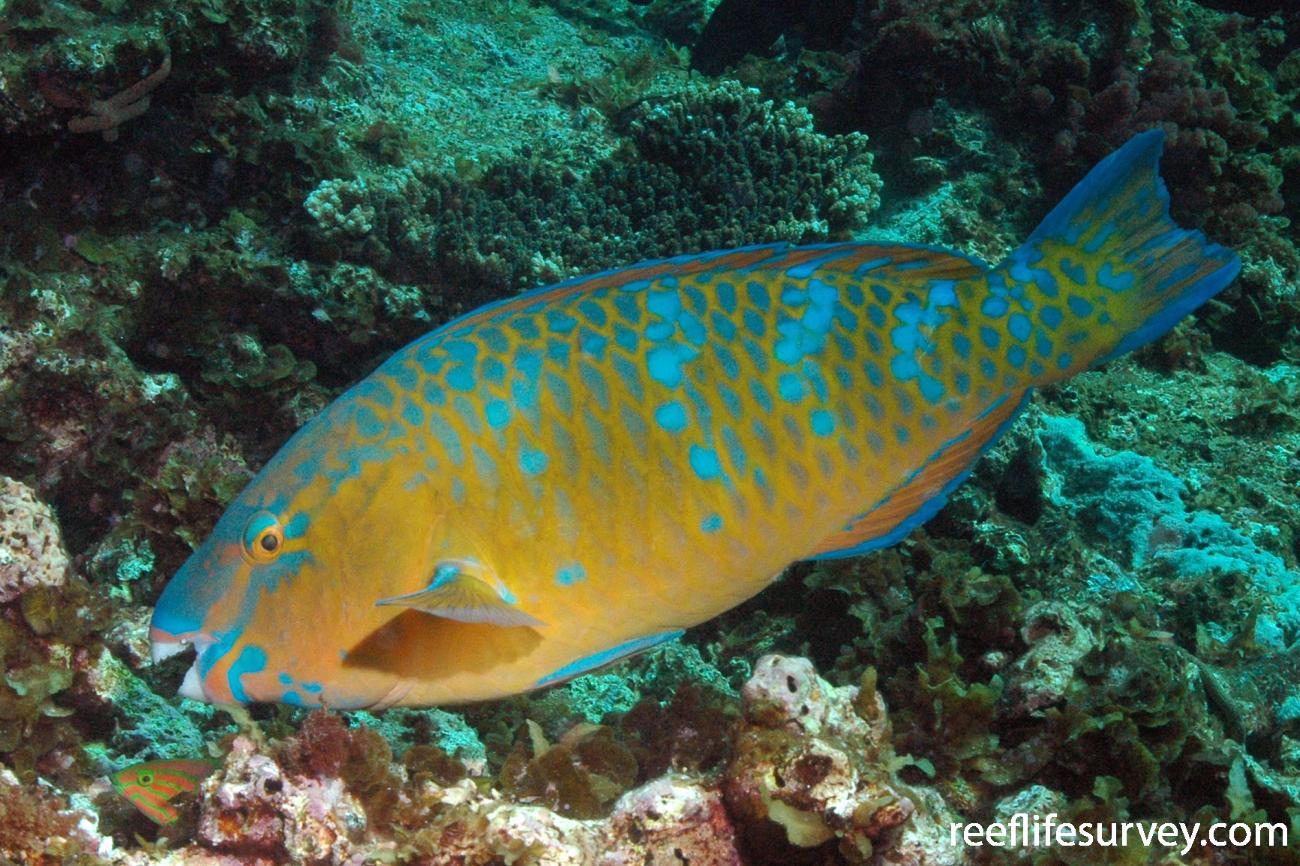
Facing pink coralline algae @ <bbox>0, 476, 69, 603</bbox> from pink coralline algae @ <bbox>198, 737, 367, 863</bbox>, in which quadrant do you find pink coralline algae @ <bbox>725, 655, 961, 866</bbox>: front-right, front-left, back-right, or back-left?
back-right

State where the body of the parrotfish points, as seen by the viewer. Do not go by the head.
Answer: to the viewer's left

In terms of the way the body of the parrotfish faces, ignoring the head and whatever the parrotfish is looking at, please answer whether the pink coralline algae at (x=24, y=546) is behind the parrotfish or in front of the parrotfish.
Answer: in front
